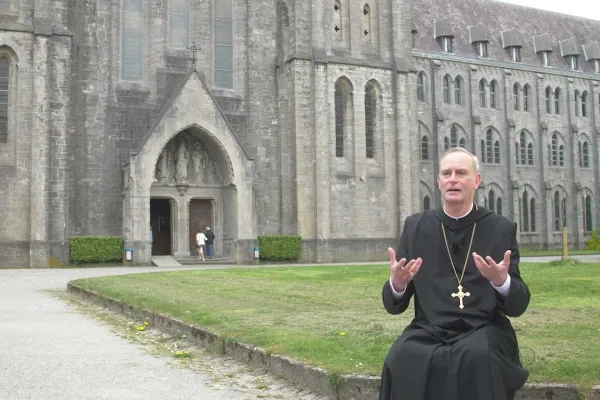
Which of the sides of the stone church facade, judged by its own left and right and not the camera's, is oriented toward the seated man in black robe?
front

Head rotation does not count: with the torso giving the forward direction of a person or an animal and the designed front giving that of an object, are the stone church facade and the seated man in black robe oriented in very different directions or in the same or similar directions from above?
same or similar directions

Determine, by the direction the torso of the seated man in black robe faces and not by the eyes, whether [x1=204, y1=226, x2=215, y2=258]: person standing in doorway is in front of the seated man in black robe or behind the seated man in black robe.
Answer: behind

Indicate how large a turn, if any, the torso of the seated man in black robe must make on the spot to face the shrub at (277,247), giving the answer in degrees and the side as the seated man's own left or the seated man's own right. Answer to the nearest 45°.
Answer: approximately 180°

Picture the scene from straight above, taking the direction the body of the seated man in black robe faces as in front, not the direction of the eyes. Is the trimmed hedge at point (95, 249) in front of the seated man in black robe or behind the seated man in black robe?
behind

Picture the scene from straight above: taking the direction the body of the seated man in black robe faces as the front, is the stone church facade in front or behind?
behind

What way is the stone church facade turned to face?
toward the camera

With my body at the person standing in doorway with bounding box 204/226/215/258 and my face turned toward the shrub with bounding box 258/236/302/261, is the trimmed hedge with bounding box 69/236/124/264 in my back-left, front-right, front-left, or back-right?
back-right

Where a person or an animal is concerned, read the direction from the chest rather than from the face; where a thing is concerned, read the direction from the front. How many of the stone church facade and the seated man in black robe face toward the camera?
2

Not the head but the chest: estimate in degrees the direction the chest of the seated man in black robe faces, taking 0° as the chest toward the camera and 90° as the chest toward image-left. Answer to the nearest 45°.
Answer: approximately 0°

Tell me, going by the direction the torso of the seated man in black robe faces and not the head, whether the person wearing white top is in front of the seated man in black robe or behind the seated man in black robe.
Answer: behind
